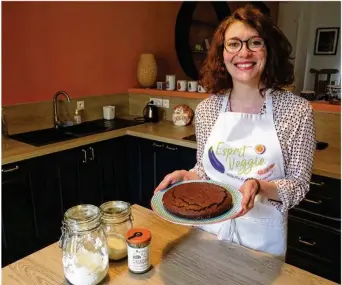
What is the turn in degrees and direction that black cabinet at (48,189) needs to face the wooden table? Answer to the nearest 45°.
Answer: approximately 45° to its right

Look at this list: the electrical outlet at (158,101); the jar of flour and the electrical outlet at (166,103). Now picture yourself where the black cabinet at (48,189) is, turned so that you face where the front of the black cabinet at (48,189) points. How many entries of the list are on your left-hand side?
2

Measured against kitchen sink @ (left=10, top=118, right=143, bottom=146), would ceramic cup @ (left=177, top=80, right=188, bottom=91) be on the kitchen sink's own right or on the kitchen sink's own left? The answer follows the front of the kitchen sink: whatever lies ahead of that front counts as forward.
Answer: on the kitchen sink's own left

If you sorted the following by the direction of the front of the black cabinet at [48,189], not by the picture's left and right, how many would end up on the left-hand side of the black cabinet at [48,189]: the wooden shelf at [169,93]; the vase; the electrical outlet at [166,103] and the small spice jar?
3

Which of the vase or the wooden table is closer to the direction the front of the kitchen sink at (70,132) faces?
the wooden table

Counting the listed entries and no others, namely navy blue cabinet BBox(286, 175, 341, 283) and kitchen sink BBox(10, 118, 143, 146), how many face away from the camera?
0

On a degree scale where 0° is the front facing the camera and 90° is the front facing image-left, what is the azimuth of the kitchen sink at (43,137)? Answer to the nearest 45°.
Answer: approximately 315°

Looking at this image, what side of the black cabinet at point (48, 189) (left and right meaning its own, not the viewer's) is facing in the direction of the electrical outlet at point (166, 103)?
left

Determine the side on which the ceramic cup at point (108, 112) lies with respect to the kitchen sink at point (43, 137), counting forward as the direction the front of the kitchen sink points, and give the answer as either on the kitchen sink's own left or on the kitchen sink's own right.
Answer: on the kitchen sink's own left

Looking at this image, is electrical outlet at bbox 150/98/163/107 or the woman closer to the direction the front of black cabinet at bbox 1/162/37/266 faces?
the woman

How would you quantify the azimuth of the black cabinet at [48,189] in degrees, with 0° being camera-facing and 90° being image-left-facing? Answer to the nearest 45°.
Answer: approximately 315°

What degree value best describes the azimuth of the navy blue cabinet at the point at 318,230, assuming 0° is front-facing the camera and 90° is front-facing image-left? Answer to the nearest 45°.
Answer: approximately 45°

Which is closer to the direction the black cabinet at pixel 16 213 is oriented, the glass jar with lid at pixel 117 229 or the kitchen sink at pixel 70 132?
the glass jar with lid

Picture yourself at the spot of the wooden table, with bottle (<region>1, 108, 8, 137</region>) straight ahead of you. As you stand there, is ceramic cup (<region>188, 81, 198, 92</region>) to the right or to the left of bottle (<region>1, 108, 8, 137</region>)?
right

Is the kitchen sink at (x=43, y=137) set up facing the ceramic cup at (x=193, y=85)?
no

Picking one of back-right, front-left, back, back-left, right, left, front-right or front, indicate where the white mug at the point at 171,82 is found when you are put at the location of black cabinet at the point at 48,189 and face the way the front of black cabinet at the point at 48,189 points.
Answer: left

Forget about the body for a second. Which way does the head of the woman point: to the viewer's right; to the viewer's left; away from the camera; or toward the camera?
toward the camera

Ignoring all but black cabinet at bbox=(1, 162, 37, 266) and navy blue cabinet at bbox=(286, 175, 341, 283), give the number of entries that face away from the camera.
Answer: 0
